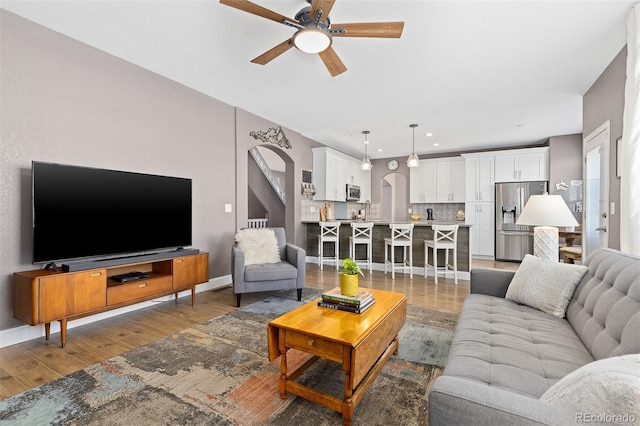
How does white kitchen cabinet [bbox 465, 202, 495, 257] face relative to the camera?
toward the camera

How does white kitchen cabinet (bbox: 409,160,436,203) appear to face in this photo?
toward the camera

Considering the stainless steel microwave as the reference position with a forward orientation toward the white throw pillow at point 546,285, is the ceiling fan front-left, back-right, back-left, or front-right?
front-right

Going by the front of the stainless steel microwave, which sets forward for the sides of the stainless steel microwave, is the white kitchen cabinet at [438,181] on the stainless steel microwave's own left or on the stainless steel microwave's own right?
on the stainless steel microwave's own left

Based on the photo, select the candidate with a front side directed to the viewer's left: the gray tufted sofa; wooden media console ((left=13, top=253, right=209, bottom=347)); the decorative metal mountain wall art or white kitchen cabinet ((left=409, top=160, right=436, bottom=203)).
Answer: the gray tufted sofa

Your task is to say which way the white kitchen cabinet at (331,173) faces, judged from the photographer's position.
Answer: facing the viewer and to the right of the viewer

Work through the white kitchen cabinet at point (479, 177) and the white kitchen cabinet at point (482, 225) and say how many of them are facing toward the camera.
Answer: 2

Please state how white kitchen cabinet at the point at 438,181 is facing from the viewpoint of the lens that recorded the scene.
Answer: facing the viewer

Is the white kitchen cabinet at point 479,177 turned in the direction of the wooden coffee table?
yes

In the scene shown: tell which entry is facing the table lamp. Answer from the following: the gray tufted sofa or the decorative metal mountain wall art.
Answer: the decorative metal mountain wall art

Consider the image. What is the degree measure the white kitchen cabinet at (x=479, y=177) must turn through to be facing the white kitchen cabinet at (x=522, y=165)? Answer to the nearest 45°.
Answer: approximately 90° to its left

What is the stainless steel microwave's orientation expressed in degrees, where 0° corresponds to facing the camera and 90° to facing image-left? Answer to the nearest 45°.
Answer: approximately 315°

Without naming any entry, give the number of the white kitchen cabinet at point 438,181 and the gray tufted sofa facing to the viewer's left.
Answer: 1

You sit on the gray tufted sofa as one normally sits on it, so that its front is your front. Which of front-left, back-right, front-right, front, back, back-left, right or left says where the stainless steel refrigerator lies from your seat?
right

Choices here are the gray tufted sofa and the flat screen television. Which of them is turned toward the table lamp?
the flat screen television

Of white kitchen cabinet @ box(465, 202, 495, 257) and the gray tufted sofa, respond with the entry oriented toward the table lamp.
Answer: the white kitchen cabinet

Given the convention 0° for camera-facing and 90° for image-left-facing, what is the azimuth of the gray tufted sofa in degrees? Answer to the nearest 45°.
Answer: approximately 90°

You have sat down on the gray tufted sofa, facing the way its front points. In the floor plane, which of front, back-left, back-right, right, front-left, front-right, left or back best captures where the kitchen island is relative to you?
front-right
